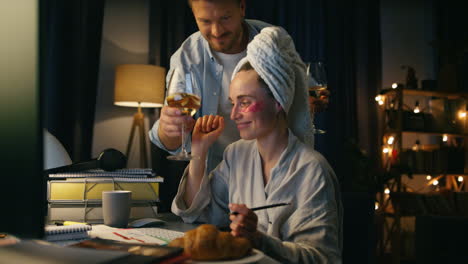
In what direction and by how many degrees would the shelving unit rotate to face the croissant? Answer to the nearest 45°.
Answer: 0° — it already faces it

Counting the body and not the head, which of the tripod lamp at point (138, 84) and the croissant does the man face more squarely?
the croissant

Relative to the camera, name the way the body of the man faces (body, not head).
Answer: toward the camera

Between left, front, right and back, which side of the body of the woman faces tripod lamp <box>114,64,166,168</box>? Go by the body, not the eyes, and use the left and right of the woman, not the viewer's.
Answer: right

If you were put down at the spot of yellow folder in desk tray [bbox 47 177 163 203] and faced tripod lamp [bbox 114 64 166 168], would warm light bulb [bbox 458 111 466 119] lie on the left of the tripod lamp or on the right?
right

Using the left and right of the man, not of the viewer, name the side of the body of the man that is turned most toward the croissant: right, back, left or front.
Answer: front

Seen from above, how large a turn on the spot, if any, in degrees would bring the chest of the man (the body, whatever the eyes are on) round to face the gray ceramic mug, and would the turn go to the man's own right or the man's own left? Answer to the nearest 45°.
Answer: approximately 45° to the man's own right

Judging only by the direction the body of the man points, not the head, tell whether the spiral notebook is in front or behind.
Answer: in front

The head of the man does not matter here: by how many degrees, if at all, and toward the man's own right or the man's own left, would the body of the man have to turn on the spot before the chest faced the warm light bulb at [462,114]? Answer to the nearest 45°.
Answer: approximately 135° to the man's own left
